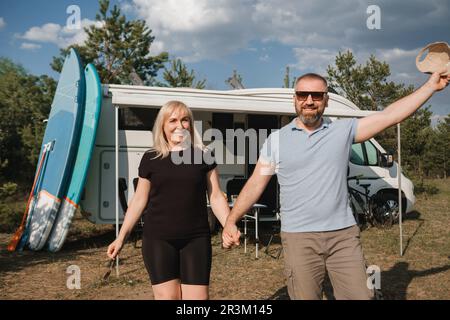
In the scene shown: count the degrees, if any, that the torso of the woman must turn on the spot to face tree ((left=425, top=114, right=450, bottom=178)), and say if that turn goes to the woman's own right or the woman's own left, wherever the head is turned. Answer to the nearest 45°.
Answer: approximately 135° to the woman's own left

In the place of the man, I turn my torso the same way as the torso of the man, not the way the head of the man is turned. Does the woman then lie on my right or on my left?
on my right

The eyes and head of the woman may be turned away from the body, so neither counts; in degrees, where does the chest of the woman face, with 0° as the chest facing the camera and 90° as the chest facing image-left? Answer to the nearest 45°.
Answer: approximately 0°

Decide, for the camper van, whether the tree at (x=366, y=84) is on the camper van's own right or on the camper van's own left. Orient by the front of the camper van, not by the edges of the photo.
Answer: on the camper van's own left

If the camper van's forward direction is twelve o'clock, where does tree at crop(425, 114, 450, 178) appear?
The tree is roughly at 10 o'clock from the camper van.

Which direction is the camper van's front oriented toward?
to the viewer's right

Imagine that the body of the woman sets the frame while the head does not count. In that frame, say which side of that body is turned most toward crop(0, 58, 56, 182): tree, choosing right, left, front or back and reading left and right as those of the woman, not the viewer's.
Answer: back

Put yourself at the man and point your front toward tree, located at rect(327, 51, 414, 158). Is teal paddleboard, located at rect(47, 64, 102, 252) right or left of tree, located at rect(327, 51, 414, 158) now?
left

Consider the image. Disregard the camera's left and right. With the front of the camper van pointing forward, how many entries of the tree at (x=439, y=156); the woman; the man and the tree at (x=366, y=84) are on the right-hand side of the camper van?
2

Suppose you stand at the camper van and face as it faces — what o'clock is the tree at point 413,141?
The tree is roughly at 10 o'clock from the camper van.
